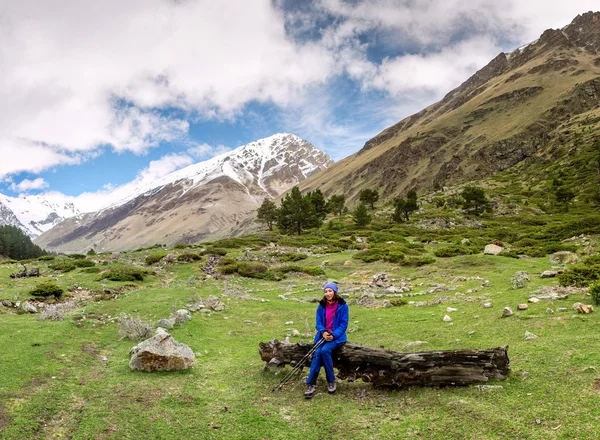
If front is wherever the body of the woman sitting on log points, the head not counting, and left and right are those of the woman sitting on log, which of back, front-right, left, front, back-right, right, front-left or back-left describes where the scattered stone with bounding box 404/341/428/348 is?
back

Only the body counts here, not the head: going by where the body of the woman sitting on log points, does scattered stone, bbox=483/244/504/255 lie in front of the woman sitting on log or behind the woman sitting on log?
behind

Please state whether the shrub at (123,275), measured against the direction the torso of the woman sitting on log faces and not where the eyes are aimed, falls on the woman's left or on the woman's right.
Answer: on the woman's right

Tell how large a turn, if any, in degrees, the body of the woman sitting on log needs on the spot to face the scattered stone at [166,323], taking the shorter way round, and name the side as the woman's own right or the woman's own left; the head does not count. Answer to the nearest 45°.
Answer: approximately 90° to the woman's own right

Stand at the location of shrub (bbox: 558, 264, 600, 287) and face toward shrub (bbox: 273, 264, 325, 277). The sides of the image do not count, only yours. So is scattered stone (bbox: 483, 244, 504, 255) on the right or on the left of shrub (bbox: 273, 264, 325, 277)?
right

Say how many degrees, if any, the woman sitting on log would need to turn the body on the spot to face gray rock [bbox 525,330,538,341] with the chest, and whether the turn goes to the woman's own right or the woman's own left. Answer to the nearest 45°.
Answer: approximately 135° to the woman's own left

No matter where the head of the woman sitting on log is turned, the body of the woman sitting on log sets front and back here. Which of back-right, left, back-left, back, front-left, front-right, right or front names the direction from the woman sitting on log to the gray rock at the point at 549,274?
back

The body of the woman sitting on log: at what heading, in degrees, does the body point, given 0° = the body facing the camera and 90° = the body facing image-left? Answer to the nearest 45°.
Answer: approximately 45°

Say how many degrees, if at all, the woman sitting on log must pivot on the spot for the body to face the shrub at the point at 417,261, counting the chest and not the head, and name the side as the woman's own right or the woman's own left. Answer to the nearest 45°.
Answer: approximately 135° to the woman's own right

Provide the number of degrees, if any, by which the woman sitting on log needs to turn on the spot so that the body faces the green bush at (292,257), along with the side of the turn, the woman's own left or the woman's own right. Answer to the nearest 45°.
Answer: approximately 135° to the woman's own right

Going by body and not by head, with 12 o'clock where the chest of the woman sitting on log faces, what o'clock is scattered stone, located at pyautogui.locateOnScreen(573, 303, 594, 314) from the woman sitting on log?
The scattered stone is roughly at 7 o'clock from the woman sitting on log.

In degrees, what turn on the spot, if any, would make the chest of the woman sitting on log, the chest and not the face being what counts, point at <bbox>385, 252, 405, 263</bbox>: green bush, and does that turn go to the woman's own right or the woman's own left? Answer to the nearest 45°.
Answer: approximately 135° to the woman's own right
